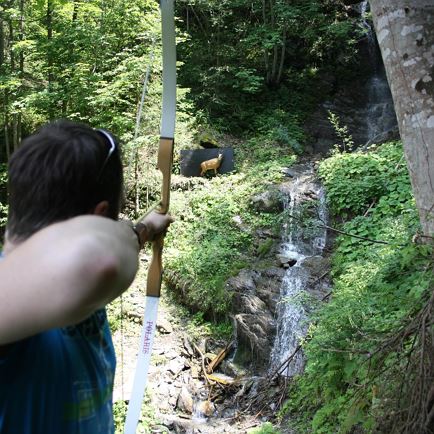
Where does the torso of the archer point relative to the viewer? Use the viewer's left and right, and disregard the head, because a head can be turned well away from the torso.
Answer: facing away from the viewer and to the right of the viewer

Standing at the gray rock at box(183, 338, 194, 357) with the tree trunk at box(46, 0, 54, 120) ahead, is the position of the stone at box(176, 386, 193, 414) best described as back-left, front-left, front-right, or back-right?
back-left

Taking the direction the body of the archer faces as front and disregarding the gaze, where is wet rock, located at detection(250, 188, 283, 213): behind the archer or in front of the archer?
in front

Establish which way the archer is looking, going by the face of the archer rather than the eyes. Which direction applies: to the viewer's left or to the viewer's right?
to the viewer's right

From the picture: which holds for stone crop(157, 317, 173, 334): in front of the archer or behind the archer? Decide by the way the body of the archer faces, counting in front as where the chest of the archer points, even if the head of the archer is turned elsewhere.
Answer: in front
